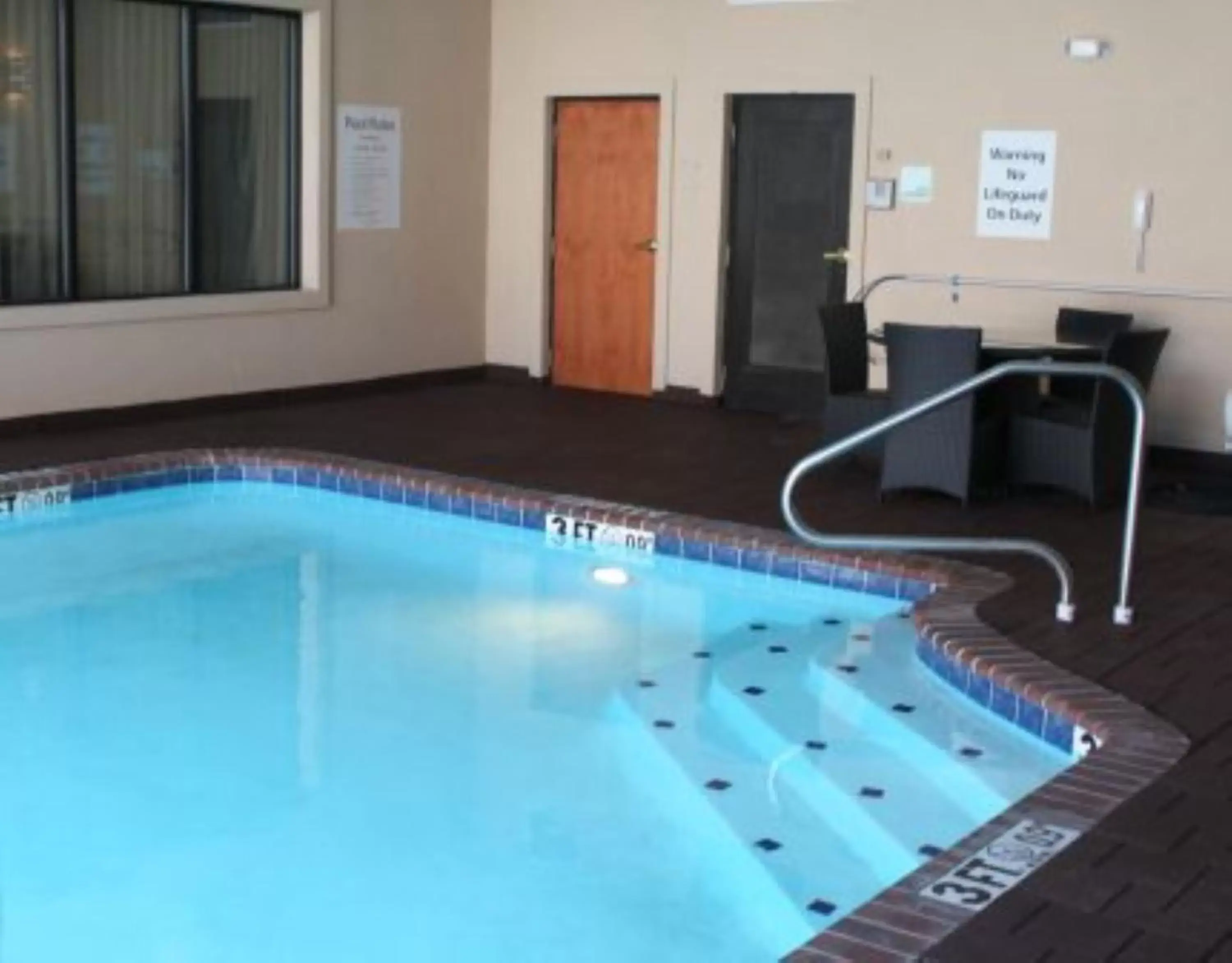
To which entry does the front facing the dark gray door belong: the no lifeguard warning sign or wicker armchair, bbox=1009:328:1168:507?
the wicker armchair

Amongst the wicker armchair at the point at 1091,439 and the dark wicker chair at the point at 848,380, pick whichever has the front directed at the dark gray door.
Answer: the wicker armchair

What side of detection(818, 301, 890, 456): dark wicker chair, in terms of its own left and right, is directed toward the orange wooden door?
back

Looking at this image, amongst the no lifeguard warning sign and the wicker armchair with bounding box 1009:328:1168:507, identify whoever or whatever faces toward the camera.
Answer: the no lifeguard warning sign

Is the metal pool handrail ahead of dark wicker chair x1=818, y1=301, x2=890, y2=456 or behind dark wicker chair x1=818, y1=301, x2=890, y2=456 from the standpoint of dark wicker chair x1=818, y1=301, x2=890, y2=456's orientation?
ahead

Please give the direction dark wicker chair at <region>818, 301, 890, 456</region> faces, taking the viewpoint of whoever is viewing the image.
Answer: facing the viewer and to the right of the viewer

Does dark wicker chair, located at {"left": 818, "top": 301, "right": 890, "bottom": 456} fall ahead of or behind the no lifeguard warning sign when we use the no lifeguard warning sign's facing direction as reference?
ahead

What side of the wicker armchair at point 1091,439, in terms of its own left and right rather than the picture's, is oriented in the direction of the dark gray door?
front

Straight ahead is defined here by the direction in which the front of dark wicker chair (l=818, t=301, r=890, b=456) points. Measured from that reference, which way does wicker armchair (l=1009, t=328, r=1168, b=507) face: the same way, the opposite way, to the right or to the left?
the opposite way

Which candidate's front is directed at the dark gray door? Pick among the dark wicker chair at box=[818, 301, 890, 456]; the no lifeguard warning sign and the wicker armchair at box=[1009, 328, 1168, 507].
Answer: the wicker armchair

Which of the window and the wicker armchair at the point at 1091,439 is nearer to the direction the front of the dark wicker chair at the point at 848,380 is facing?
the wicker armchair

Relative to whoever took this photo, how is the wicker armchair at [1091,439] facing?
facing away from the viewer and to the left of the viewer

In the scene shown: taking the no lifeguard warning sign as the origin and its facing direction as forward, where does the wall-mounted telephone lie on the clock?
The wall-mounted telephone is roughly at 10 o'clock from the no lifeguard warning sign.

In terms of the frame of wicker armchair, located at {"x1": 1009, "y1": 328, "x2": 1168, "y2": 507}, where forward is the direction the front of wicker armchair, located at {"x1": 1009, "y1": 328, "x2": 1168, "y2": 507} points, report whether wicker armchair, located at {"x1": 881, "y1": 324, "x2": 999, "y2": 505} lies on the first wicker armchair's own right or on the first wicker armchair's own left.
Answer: on the first wicker armchair's own left

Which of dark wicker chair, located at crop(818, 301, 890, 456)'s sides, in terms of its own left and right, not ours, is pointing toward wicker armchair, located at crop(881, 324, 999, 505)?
right

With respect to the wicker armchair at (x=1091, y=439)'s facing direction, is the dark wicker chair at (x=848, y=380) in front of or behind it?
in front
